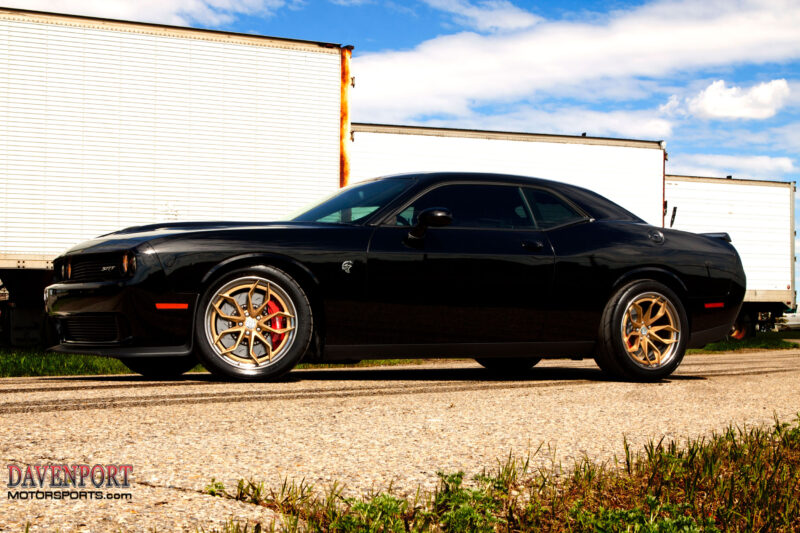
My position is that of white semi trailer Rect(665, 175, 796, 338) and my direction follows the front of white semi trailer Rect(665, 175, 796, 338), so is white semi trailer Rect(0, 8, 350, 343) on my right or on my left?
on my left

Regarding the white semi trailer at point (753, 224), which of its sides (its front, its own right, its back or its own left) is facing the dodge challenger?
left

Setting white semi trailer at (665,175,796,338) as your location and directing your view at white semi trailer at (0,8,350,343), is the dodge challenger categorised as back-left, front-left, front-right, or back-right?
front-left

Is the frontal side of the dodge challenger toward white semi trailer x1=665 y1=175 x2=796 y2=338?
no

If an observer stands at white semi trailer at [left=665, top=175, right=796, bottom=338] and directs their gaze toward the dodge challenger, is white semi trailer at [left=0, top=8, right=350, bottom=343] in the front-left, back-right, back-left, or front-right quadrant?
front-right

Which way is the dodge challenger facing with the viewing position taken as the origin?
facing the viewer and to the left of the viewer

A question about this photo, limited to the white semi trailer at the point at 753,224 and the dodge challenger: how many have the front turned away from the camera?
0

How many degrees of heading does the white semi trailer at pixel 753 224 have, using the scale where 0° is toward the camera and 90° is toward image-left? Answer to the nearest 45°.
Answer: approximately 90°

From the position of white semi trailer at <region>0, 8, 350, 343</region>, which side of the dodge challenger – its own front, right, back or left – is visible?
right
